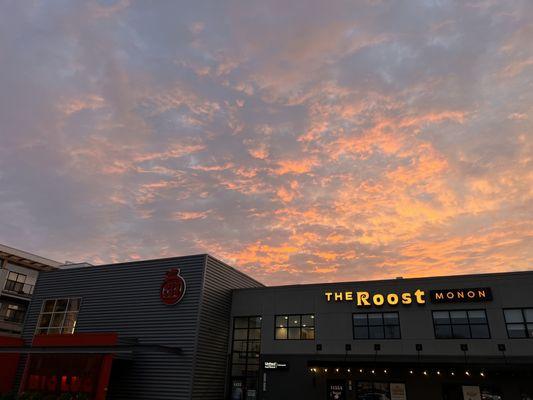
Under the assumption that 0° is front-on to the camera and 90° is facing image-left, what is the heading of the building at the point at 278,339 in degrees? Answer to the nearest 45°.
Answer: approximately 0°
